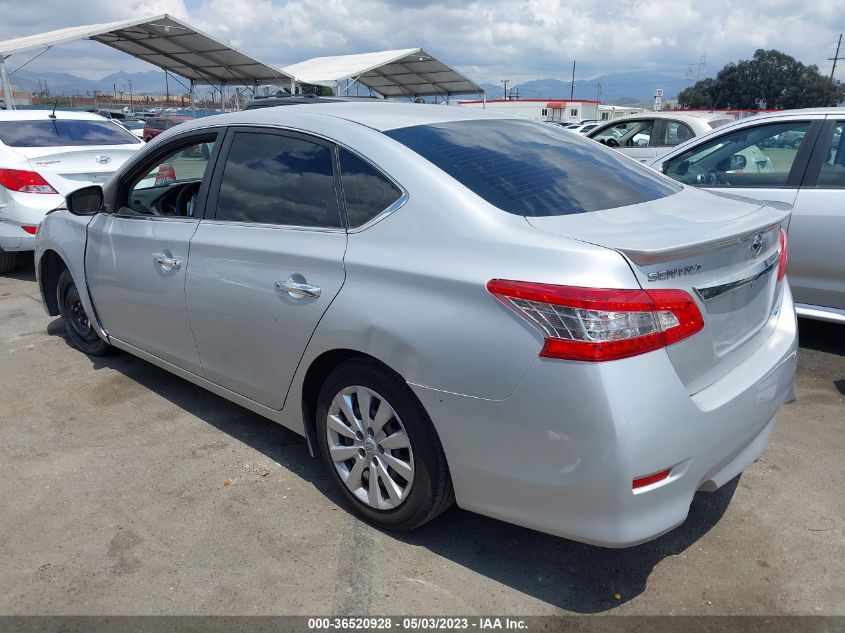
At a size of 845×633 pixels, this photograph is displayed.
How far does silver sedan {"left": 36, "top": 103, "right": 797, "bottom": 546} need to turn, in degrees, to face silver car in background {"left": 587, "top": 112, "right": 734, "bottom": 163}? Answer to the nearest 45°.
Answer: approximately 45° to its right

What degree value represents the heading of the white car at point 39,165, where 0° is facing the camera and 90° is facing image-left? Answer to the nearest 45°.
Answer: approximately 135°

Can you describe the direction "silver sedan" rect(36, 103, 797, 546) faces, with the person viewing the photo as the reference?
facing away from the viewer and to the left of the viewer

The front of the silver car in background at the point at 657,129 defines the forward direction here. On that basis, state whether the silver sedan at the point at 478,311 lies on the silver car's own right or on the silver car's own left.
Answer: on the silver car's own left

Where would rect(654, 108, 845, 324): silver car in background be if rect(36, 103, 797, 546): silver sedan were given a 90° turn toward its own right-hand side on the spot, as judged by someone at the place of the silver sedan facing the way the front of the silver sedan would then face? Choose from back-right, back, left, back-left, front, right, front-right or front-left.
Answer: front

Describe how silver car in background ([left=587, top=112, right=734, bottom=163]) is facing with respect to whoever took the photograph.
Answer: facing away from the viewer and to the left of the viewer

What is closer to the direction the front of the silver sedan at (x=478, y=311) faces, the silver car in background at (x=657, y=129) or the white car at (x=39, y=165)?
the white car

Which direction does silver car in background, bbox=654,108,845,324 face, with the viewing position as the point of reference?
facing away from the viewer and to the left of the viewer

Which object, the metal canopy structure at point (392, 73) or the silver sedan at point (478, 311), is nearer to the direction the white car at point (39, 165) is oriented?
the metal canopy structure

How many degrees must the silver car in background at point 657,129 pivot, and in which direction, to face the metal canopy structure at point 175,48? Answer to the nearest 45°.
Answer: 0° — it already faces it
